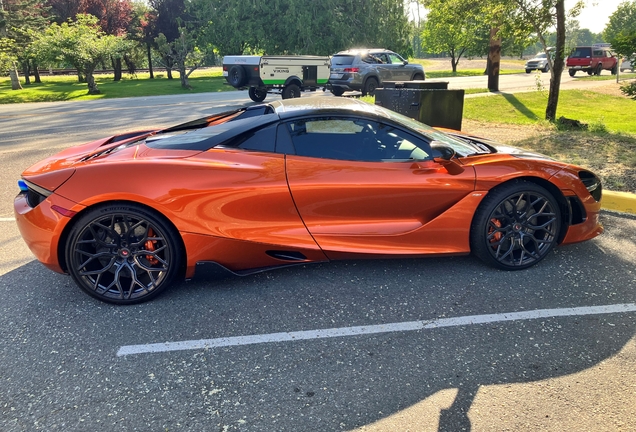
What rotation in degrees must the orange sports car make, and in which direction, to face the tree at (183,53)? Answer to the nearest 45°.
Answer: approximately 90° to its left

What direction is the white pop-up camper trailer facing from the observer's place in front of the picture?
facing away from the viewer and to the right of the viewer

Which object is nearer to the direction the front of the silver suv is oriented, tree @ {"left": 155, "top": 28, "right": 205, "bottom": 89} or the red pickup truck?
the red pickup truck

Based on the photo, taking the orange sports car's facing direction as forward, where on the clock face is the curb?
The curb is roughly at 11 o'clock from the orange sports car.

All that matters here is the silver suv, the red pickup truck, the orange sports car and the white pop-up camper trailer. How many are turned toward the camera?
0

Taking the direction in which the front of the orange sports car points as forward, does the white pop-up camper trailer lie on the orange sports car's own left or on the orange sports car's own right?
on the orange sports car's own left

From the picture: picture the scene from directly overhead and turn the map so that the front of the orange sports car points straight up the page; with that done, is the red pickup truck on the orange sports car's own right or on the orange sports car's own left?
on the orange sports car's own left

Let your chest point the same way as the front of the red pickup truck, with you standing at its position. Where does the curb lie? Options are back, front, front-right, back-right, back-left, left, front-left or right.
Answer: back-right

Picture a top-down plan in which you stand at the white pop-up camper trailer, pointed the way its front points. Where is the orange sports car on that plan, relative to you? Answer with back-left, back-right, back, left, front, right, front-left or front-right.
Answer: back-right

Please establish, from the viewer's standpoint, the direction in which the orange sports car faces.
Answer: facing to the right of the viewer

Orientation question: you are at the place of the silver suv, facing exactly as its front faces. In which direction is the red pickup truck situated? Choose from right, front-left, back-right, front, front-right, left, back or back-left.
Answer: front

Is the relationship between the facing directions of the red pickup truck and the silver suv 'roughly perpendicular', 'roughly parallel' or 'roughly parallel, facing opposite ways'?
roughly parallel

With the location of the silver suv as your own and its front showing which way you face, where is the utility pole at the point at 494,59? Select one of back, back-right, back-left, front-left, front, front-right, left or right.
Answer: front-right

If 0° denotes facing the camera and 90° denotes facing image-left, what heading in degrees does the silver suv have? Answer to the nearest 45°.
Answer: approximately 225°
